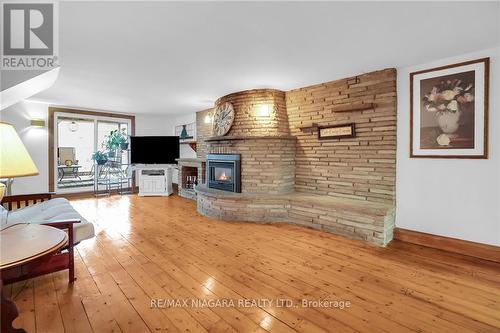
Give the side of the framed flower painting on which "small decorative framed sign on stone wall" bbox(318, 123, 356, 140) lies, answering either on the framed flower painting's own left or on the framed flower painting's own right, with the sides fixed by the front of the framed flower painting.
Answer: on the framed flower painting's own right

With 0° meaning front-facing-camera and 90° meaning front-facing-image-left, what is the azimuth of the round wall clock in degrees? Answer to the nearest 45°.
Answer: approximately 45°

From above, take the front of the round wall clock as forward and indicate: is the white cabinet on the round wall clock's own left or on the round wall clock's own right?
on the round wall clock's own right

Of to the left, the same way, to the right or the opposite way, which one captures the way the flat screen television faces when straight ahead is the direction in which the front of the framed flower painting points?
to the left

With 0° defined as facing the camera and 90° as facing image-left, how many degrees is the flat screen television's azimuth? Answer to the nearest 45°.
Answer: approximately 0°

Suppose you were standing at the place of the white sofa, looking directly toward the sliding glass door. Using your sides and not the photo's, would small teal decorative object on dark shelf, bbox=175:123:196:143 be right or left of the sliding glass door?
right

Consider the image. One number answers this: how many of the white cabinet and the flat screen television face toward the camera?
2

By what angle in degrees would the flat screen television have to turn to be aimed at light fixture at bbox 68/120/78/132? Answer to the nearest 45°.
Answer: approximately 90° to its right

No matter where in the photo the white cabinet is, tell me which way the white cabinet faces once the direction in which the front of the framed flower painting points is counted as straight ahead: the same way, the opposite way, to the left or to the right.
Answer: to the left
